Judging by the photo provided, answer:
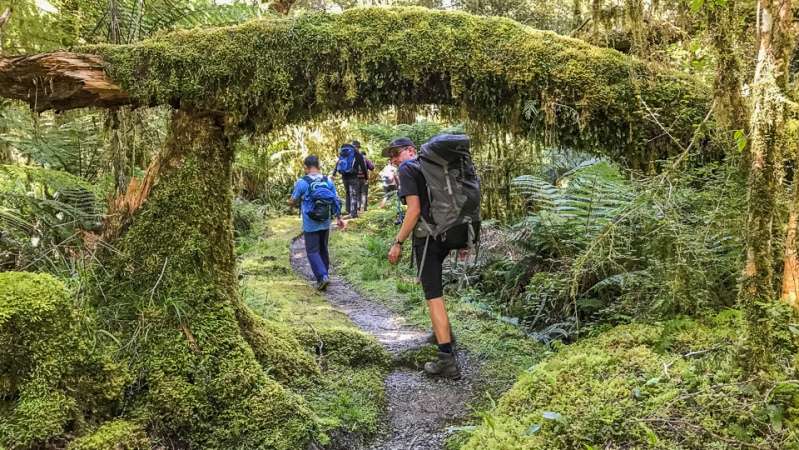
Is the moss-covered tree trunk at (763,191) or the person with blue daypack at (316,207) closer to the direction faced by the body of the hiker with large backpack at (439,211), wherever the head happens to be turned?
the person with blue daypack

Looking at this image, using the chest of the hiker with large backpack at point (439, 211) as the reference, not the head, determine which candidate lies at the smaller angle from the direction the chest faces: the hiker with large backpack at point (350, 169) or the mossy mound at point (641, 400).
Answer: the hiker with large backpack

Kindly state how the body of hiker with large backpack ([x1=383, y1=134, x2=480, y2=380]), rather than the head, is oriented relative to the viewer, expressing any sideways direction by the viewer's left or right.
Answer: facing away from the viewer and to the left of the viewer

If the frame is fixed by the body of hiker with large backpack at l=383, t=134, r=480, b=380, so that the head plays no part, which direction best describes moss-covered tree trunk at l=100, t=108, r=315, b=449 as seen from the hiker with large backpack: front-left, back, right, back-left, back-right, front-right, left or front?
left

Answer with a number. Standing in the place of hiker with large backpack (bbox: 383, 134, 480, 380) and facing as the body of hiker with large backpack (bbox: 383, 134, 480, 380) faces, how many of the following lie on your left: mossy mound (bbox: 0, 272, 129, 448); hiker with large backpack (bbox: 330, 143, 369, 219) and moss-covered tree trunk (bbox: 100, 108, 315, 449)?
2

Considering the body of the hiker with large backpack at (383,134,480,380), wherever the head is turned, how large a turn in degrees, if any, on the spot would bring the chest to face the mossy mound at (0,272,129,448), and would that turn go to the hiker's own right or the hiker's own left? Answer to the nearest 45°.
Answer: approximately 90° to the hiker's own left

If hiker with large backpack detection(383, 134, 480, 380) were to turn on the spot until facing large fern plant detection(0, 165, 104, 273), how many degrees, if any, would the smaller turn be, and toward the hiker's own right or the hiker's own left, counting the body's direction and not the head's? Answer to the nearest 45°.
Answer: approximately 45° to the hiker's own left

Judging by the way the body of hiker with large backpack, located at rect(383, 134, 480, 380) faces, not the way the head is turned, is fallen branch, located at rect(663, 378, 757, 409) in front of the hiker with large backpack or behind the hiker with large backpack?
behind

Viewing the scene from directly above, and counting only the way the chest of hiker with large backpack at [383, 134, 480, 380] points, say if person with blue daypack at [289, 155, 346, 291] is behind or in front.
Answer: in front
